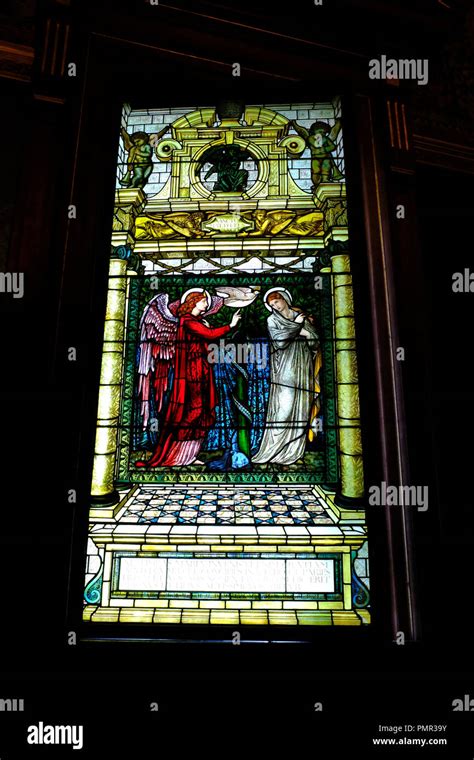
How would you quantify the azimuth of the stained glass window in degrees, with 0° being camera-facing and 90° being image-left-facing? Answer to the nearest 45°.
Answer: approximately 0°
